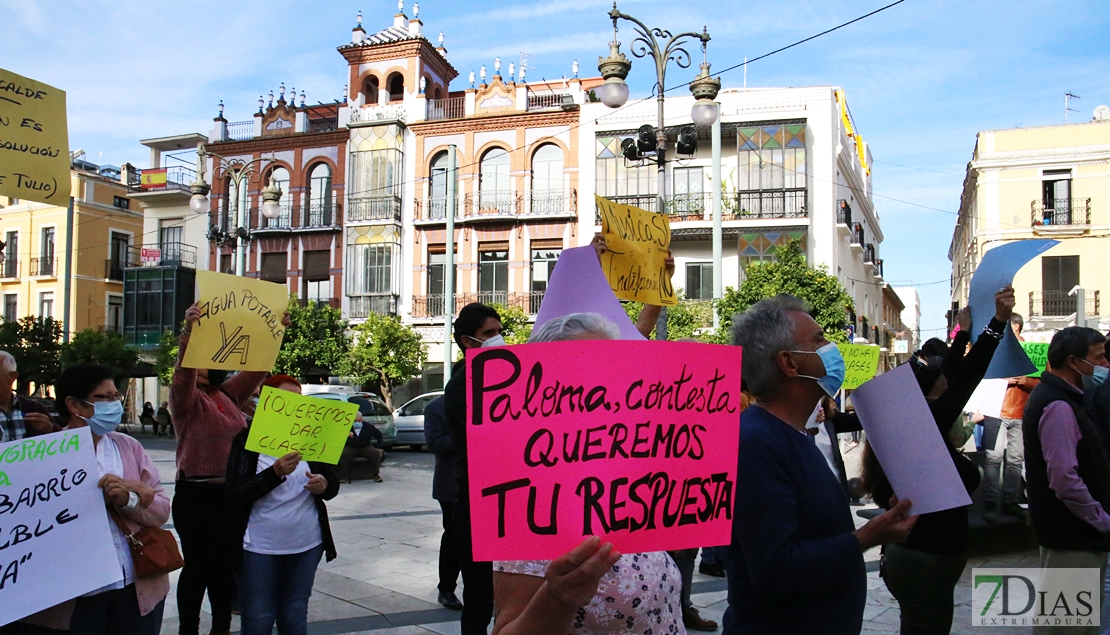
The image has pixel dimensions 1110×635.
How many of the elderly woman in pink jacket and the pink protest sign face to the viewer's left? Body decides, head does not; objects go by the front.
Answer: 0

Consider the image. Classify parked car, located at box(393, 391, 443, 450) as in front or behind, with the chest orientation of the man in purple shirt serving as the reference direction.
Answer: behind

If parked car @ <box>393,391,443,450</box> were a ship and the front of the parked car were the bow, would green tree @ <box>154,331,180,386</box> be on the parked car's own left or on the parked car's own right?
on the parked car's own right

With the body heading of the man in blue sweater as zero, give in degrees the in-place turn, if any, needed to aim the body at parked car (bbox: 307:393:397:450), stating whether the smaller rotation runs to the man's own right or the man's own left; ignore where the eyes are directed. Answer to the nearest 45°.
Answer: approximately 135° to the man's own left

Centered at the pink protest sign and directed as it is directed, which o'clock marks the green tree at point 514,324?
The green tree is roughly at 6 o'clock from the pink protest sign.

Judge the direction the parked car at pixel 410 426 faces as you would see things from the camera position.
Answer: facing to the left of the viewer

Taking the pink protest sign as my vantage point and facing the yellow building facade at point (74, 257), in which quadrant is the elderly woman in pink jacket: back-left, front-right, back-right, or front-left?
front-left

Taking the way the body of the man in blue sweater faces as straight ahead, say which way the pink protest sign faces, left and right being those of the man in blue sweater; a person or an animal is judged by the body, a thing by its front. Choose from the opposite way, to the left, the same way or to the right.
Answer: to the right

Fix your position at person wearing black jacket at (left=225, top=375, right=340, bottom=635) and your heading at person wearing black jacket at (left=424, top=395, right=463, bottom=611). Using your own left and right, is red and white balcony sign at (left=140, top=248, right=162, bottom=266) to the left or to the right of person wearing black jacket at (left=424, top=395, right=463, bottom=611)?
left

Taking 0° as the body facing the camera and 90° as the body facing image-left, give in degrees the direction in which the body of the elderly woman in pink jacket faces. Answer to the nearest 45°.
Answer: approximately 315°

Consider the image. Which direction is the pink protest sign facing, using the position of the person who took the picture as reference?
facing the viewer

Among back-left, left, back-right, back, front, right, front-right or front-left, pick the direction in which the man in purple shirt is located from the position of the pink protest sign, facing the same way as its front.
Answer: back-left

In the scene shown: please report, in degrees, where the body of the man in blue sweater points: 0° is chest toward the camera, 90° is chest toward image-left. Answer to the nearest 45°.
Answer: approximately 270°
